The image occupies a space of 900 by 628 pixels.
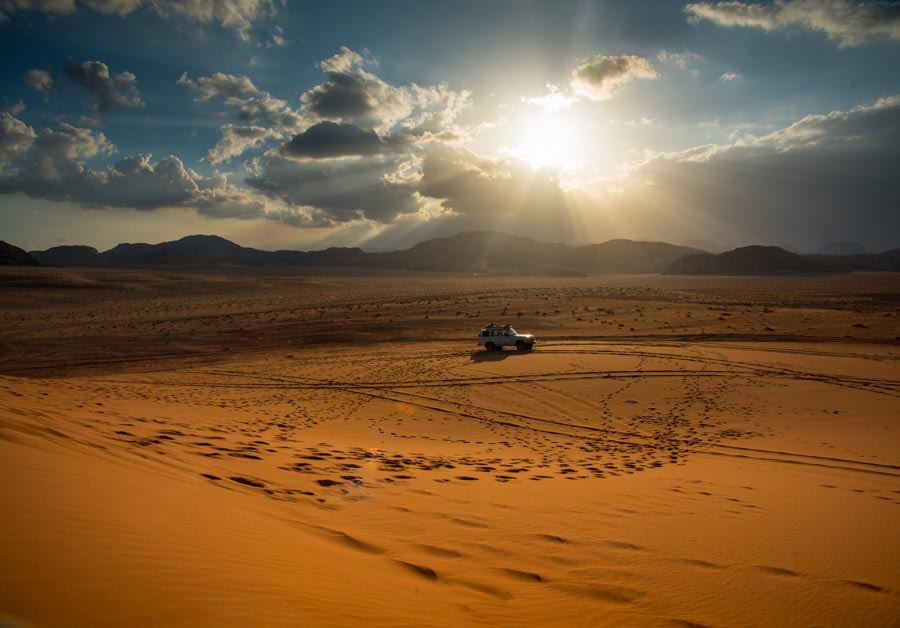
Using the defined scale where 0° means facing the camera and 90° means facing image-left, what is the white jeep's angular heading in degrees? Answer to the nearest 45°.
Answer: approximately 270°
